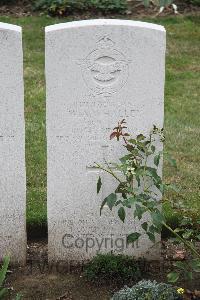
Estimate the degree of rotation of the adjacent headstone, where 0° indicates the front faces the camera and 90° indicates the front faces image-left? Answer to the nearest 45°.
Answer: approximately 0°

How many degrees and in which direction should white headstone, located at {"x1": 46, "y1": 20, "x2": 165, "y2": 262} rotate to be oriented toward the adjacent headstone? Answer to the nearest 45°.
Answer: approximately 90° to its right

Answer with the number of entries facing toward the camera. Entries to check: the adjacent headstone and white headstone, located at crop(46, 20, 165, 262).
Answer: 2

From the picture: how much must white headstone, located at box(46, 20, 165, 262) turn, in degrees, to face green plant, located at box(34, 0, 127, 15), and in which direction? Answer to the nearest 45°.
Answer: approximately 180°

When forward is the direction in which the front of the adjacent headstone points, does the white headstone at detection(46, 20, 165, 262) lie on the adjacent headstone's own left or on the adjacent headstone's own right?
on the adjacent headstone's own left

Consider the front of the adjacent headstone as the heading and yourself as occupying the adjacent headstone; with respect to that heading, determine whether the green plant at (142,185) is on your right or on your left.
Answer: on your left

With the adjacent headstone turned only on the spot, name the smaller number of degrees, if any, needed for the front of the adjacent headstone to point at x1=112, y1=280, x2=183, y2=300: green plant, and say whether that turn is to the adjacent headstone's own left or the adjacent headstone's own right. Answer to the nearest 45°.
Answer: approximately 45° to the adjacent headstone's own left

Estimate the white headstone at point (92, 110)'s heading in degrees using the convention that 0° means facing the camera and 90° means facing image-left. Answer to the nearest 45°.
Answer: approximately 0°

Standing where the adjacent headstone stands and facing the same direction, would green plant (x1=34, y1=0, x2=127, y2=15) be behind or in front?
behind
